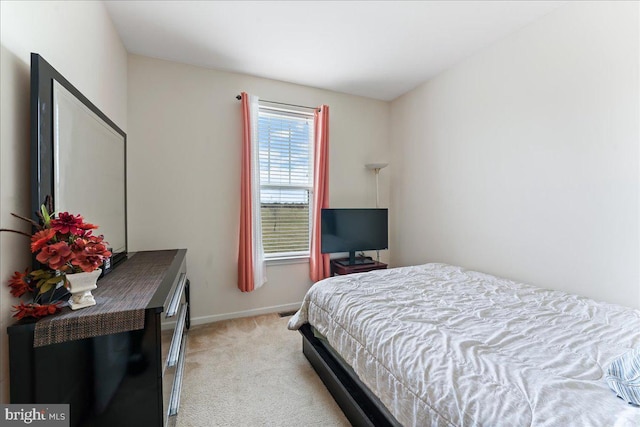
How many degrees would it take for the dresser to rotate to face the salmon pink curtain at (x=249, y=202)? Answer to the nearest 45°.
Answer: approximately 45° to its left

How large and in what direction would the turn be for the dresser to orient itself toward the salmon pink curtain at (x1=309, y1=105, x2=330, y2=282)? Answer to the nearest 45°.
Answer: approximately 45° to its left

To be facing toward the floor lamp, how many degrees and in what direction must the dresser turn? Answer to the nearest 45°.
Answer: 0° — it already faces it

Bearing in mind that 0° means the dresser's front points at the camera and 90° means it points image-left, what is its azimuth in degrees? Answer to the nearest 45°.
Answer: approximately 270°
